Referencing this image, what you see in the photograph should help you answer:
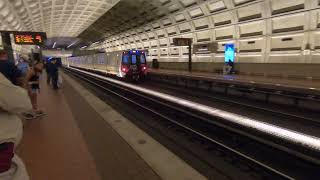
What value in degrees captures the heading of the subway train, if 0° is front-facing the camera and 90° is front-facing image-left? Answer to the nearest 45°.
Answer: approximately 315°

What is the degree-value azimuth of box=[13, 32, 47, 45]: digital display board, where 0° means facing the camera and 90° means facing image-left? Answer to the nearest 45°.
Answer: approximately 0°

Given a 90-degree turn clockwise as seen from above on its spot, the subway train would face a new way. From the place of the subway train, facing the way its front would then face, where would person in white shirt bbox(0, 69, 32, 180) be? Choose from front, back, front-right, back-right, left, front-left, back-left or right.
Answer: front-left

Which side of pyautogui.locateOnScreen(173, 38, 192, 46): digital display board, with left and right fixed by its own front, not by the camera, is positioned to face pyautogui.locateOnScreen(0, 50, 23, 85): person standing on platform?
front

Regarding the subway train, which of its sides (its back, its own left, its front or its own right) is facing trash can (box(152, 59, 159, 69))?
front

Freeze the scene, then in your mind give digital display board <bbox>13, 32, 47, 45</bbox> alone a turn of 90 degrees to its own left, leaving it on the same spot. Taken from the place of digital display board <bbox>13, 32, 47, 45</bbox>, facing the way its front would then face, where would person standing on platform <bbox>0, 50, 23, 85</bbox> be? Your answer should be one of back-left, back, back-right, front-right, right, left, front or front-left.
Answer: right

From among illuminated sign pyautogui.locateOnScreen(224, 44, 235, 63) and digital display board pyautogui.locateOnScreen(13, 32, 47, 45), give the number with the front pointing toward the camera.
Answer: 2

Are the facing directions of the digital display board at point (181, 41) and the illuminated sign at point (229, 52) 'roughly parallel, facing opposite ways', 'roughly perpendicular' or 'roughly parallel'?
roughly parallel

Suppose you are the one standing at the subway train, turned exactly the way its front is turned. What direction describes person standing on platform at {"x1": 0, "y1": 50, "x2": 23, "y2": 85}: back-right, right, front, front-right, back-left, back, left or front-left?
front-right

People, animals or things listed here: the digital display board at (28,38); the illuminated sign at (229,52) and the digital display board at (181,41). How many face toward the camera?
3

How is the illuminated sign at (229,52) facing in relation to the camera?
toward the camera

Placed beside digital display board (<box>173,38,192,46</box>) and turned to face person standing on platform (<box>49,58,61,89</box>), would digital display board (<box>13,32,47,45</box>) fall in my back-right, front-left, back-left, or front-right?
front-right
